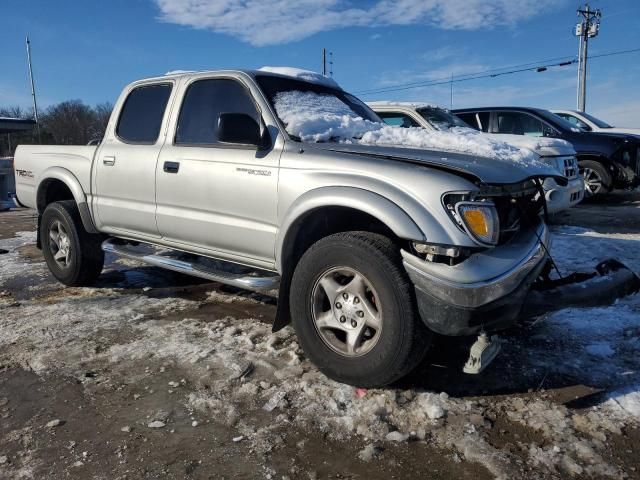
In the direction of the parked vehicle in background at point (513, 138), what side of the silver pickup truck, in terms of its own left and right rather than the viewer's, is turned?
left

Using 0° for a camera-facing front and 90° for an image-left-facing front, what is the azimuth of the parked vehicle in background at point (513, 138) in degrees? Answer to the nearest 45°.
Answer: approximately 315°

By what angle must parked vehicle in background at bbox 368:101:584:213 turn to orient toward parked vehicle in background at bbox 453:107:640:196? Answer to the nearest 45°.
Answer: approximately 90° to its left

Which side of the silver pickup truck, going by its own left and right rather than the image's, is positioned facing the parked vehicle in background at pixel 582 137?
left

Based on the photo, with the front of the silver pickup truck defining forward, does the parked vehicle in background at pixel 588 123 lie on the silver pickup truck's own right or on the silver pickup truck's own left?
on the silver pickup truck's own left
